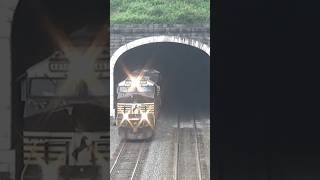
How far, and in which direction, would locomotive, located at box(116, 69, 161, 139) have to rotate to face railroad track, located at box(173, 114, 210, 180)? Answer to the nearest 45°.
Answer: approximately 45° to its left

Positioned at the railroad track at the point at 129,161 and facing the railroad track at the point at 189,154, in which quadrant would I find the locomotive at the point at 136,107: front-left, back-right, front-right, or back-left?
front-left

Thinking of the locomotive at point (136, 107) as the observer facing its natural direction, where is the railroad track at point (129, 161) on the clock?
The railroad track is roughly at 12 o'clock from the locomotive.

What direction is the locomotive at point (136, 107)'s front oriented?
toward the camera
